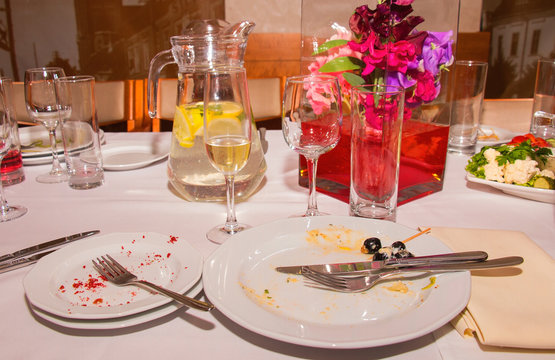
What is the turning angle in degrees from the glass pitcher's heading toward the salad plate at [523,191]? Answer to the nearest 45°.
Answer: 0° — it already faces it

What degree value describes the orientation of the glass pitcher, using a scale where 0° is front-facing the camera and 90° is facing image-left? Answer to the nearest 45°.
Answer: approximately 270°

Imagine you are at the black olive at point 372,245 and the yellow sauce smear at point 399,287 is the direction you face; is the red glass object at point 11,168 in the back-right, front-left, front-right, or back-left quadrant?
back-right

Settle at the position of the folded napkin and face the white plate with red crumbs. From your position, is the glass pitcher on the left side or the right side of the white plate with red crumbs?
right
